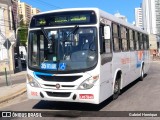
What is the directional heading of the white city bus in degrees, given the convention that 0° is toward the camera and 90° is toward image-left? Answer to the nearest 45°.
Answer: approximately 45°

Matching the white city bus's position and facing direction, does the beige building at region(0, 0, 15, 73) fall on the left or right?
on its right
